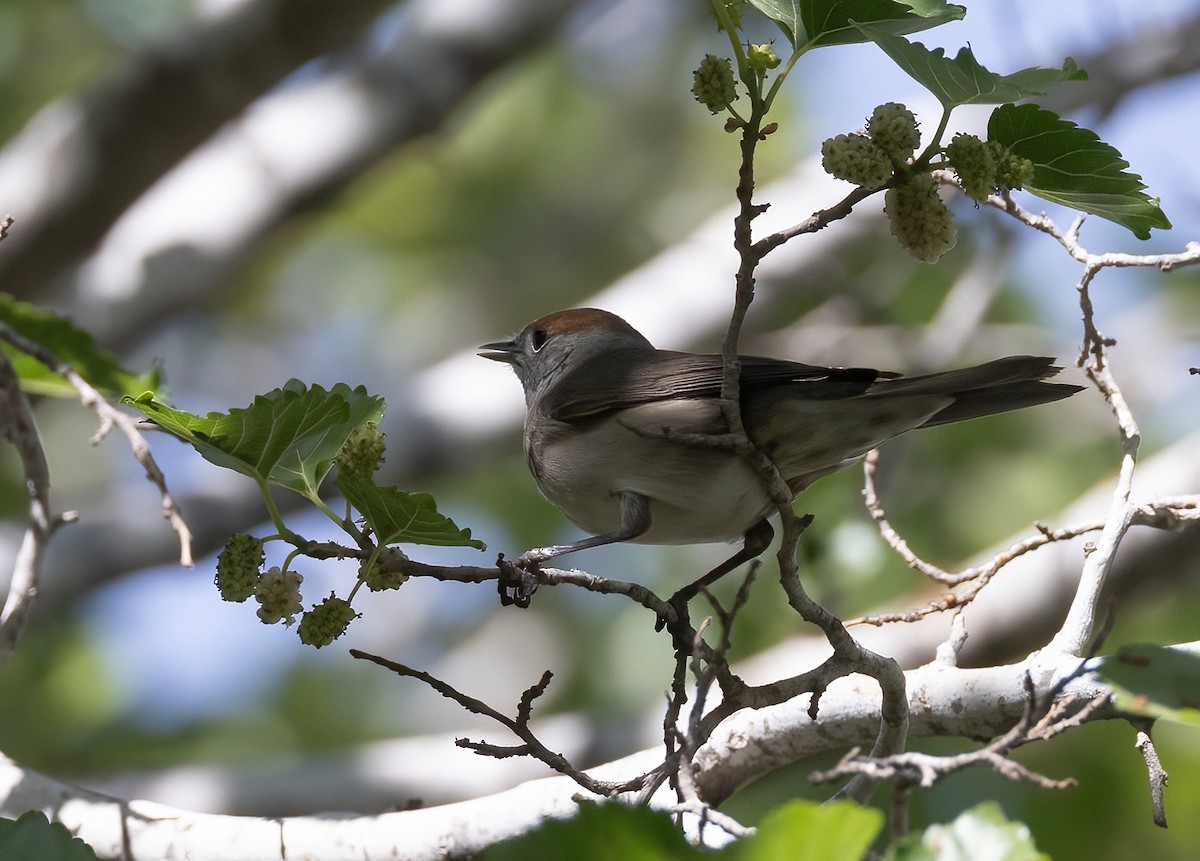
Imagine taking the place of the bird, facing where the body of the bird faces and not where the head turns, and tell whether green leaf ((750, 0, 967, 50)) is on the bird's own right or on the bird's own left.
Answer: on the bird's own left

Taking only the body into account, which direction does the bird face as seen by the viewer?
to the viewer's left

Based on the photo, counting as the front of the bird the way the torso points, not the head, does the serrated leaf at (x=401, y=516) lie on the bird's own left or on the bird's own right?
on the bird's own left

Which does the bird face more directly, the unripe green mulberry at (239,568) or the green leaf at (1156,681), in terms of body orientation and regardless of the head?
the unripe green mulberry

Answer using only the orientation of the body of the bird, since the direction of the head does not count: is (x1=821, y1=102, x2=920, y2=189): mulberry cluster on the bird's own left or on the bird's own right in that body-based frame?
on the bird's own left

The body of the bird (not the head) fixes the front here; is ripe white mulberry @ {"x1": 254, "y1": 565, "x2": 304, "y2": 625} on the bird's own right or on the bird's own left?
on the bird's own left
